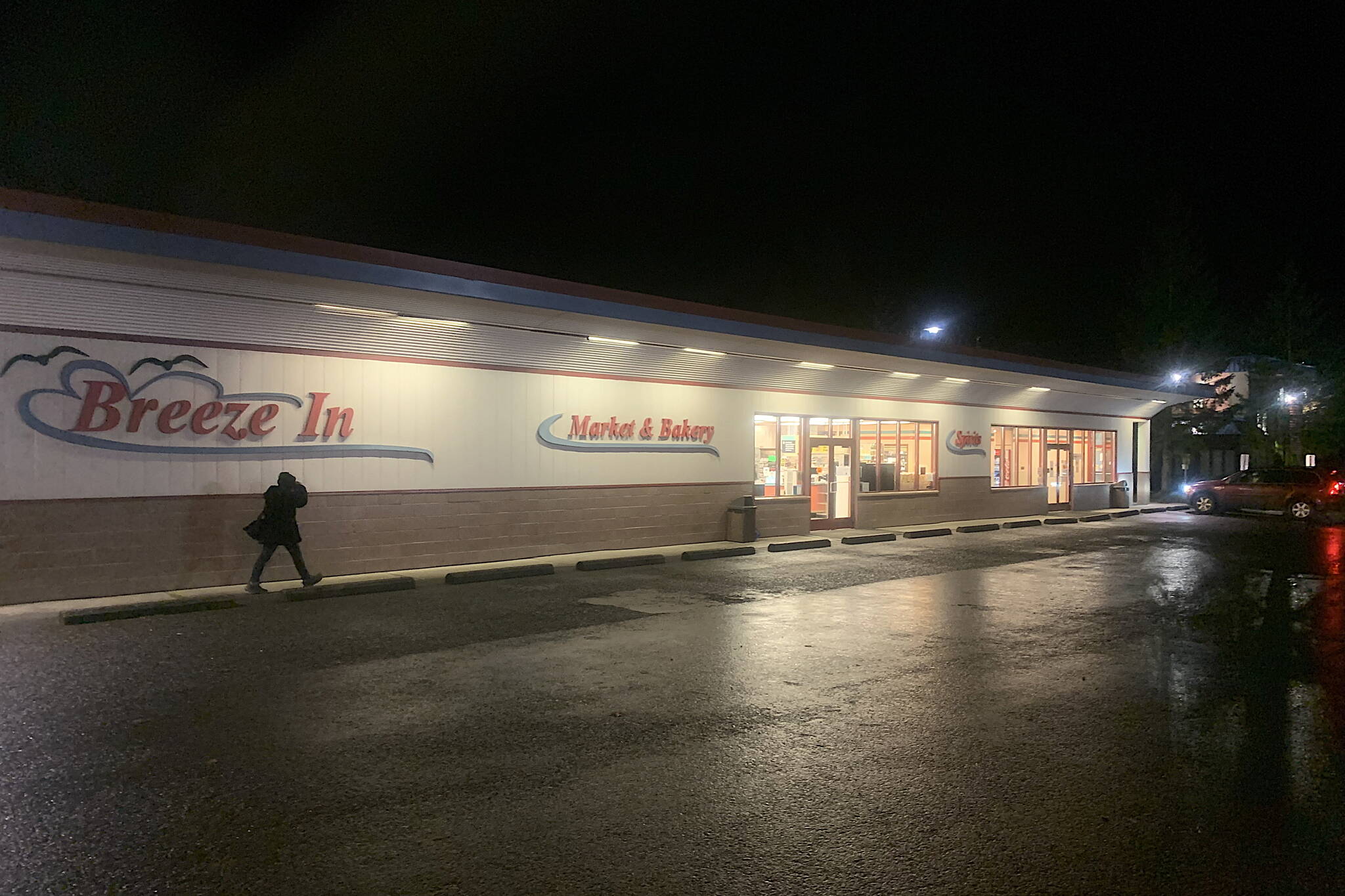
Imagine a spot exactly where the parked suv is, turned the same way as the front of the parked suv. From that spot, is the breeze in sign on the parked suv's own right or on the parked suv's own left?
on the parked suv's own left

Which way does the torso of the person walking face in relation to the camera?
to the viewer's right

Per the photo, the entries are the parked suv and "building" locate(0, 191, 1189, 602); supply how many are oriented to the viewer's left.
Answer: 1

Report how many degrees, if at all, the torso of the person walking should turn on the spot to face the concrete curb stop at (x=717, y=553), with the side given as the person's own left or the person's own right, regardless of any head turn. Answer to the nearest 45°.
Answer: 0° — they already face it

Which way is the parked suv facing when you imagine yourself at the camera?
facing to the left of the viewer

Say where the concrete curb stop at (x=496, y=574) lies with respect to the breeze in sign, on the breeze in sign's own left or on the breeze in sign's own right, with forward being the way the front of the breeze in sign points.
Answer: on the breeze in sign's own left

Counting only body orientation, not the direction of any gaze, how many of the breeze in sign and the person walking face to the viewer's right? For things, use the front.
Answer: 1
